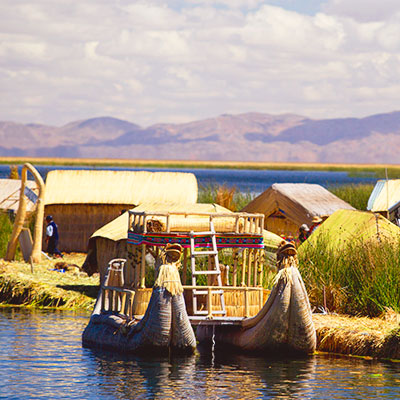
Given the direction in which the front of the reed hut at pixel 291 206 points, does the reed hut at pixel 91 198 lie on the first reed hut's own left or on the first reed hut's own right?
on the first reed hut's own right

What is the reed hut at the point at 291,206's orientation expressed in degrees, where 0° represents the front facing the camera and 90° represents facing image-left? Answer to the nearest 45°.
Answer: approximately 45°

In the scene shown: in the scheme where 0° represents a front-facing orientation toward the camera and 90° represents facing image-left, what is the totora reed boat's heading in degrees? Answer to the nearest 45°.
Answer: approximately 315°

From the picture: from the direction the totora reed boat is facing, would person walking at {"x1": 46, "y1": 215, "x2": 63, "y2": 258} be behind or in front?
behind

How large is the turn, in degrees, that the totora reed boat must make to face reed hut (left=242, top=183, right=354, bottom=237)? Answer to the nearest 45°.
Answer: approximately 135° to its left

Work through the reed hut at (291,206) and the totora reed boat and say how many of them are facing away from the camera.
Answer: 0

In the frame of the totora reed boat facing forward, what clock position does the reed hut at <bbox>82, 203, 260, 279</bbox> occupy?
The reed hut is roughly at 7 o'clock from the totora reed boat.

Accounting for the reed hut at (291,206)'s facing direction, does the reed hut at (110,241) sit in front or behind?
in front

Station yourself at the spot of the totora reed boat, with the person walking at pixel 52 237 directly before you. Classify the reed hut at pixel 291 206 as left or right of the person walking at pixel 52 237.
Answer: right

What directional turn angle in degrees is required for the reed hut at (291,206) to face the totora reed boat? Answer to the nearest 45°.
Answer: approximately 45° to its left

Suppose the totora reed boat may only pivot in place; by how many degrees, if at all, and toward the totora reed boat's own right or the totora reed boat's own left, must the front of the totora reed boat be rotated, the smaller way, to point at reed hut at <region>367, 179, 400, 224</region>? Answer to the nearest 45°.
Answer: approximately 90° to the totora reed boat's own left
